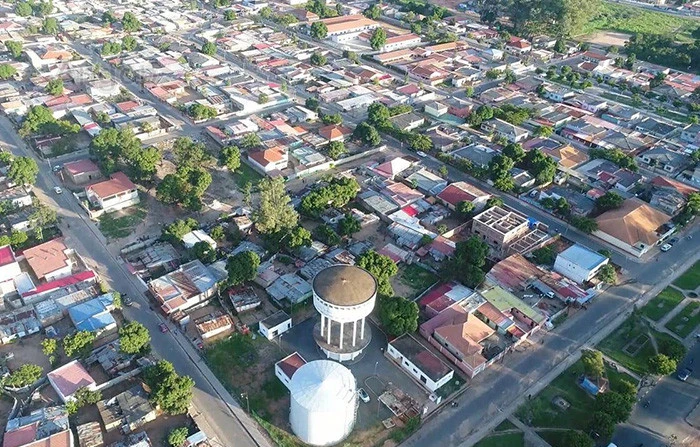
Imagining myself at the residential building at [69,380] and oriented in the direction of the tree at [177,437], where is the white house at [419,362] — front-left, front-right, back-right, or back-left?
front-left

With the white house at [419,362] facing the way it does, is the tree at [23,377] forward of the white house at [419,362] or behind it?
forward

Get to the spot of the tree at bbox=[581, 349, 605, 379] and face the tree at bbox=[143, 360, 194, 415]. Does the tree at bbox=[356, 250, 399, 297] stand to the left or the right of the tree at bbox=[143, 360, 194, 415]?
right

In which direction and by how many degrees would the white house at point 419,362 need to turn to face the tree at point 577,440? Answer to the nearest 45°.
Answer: approximately 90° to its left

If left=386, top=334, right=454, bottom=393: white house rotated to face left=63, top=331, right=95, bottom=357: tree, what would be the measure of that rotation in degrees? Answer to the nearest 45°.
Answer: approximately 45° to its right

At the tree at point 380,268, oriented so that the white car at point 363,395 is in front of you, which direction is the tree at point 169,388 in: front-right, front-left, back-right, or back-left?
front-right
